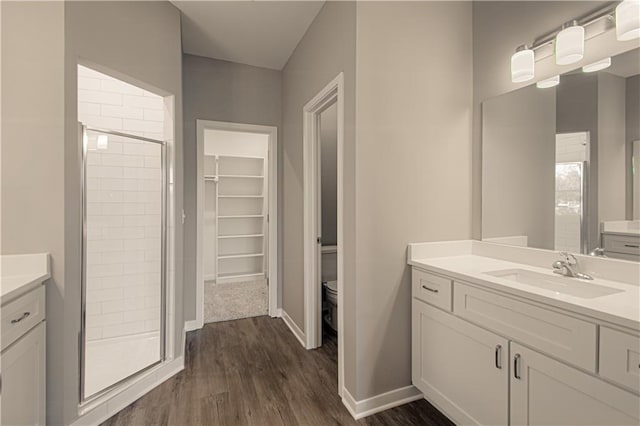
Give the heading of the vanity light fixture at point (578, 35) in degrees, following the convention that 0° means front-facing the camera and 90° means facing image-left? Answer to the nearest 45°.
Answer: approximately 45°

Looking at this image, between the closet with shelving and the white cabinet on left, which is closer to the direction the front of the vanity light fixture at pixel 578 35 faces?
the white cabinet on left

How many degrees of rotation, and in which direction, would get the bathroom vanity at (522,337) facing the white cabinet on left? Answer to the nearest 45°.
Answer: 0° — it already faces it

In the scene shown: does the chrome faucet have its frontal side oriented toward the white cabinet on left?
yes
